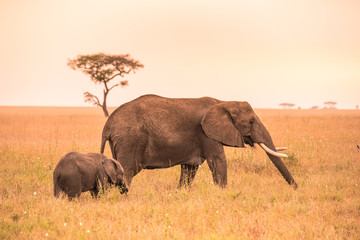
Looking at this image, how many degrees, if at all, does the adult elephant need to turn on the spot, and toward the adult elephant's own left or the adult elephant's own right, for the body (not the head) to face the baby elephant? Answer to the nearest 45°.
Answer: approximately 135° to the adult elephant's own right

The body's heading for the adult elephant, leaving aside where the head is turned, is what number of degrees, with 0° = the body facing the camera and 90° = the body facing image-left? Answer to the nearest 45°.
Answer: approximately 270°
